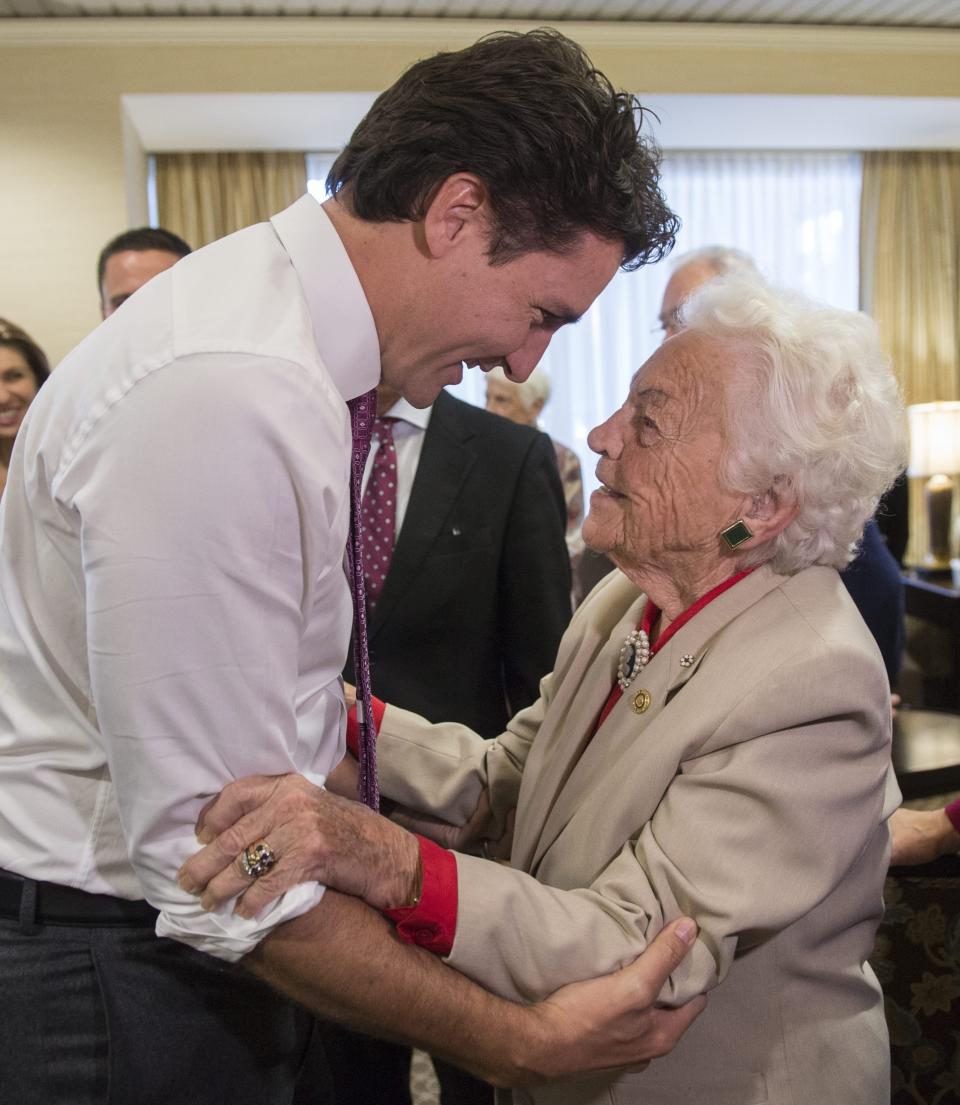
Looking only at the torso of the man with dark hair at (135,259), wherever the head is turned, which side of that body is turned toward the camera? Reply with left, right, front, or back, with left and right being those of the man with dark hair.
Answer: front

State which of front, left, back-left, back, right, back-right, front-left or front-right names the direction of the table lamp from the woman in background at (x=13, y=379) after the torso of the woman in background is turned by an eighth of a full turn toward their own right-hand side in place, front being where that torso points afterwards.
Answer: back-left

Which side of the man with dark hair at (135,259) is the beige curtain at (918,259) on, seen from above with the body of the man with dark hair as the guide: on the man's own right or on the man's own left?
on the man's own left

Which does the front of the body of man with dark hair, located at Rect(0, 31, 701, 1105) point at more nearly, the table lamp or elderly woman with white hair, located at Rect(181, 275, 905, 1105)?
the elderly woman with white hair

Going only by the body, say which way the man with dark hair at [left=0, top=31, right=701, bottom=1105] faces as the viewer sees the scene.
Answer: to the viewer's right

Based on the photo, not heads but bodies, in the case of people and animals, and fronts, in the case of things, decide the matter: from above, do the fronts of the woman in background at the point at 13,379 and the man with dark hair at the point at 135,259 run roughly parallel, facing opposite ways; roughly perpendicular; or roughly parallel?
roughly parallel

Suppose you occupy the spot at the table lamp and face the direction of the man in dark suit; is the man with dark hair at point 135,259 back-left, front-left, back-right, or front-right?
front-right

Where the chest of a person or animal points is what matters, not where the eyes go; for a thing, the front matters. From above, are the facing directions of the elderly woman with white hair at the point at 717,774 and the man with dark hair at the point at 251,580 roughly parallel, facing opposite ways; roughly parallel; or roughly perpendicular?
roughly parallel, facing opposite ways

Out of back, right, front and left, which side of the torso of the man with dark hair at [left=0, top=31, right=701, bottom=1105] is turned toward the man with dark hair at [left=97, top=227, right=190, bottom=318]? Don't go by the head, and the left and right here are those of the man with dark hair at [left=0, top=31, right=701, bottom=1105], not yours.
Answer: left

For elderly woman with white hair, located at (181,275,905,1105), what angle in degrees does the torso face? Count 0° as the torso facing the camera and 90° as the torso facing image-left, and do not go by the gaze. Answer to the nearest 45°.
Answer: approximately 90°

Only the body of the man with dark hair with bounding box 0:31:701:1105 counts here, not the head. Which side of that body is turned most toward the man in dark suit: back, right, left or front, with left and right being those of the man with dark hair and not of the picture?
left

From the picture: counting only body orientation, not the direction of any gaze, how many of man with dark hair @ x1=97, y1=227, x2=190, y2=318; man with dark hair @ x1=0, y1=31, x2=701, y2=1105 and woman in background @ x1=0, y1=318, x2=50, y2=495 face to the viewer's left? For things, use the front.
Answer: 0

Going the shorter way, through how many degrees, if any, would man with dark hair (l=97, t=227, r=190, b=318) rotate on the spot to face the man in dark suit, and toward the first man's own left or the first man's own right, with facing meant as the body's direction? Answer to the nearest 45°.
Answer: approximately 45° to the first man's own left

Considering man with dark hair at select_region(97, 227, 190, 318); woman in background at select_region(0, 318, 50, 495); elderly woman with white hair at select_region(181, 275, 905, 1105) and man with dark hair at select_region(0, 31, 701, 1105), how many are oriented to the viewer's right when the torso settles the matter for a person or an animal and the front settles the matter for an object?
1

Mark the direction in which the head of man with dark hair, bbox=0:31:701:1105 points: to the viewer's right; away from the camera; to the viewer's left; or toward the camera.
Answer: to the viewer's right

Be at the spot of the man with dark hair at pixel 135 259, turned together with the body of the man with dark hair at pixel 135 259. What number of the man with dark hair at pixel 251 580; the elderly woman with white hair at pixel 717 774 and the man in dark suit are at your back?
0

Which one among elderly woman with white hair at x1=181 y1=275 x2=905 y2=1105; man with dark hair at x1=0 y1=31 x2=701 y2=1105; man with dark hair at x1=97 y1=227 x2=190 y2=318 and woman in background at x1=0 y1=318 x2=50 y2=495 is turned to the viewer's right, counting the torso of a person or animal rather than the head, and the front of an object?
man with dark hair at x1=0 y1=31 x2=701 y2=1105
